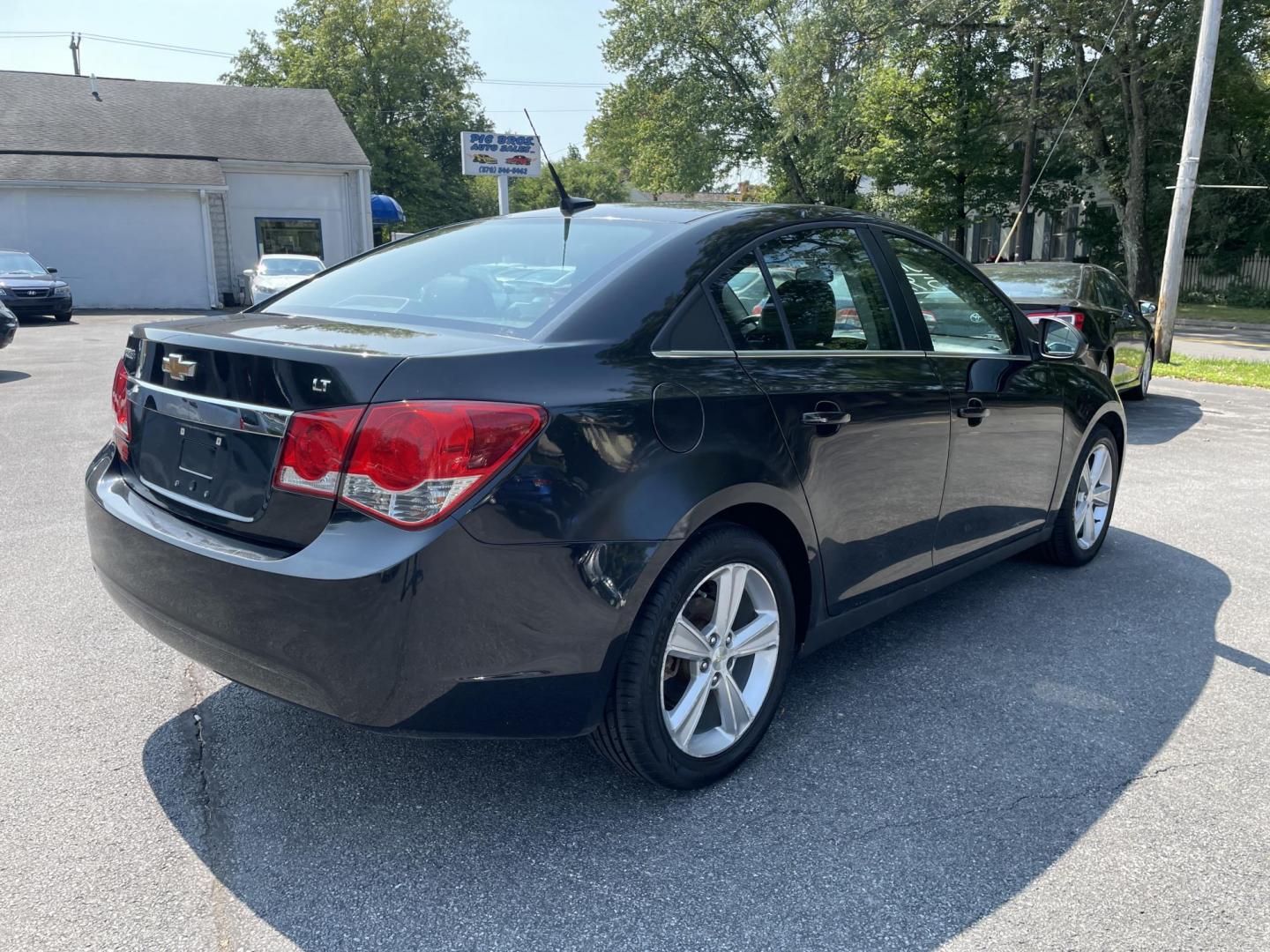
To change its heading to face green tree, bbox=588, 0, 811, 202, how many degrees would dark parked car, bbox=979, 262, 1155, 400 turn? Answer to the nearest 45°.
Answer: approximately 90° to its left

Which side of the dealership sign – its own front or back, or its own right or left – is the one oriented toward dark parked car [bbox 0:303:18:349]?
right

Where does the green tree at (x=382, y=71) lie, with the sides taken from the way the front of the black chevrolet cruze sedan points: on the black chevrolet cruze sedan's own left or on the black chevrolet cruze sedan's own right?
on the black chevrolet cruze sedan's own left

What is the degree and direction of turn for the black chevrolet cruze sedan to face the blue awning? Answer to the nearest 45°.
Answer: approximately 45° to its left

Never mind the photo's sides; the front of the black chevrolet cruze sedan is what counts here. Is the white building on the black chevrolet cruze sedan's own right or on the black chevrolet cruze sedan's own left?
on the black chevrolet cruze sedan's own left

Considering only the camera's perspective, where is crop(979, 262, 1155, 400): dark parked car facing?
facing away from the viewer and to the right of the viewer

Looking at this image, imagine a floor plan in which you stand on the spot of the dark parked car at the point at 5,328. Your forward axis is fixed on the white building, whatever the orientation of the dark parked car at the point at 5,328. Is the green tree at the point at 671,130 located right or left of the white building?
right
